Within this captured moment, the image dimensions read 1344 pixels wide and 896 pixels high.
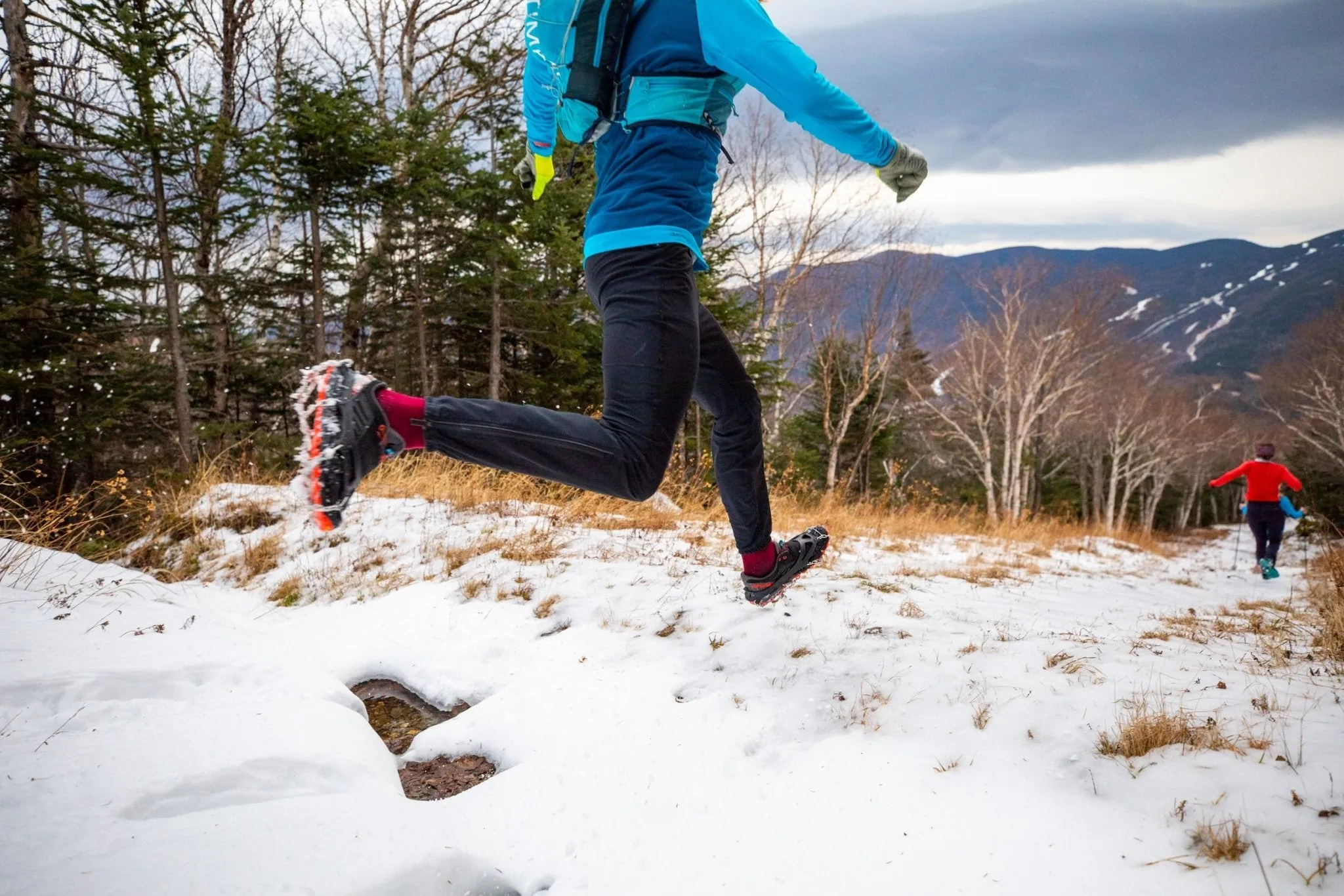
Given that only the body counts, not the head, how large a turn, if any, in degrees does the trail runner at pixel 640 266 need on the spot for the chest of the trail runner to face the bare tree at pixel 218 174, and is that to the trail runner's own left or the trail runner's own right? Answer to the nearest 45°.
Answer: approximately 90° to the trail runner's own left

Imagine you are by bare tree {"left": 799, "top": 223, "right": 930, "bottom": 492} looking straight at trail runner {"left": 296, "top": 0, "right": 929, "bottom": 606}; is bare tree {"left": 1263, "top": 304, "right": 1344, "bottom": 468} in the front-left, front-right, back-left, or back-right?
back-left

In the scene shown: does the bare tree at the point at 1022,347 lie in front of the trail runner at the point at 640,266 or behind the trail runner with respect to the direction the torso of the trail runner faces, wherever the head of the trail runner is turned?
in front

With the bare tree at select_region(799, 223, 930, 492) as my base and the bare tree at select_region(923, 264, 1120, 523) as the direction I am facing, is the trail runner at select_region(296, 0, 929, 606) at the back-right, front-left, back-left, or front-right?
back-right

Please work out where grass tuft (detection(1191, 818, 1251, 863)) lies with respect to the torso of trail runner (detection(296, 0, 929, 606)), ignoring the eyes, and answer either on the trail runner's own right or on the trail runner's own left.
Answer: on the trail runner's own right

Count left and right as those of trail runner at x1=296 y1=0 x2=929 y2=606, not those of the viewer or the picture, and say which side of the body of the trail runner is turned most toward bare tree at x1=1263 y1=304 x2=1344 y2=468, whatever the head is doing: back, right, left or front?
front

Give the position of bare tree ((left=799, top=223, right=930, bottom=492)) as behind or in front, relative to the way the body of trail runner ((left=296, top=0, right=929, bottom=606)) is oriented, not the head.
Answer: in front

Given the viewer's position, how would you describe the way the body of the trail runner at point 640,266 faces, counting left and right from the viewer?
facing away from the viewer and to the right of the viewer
